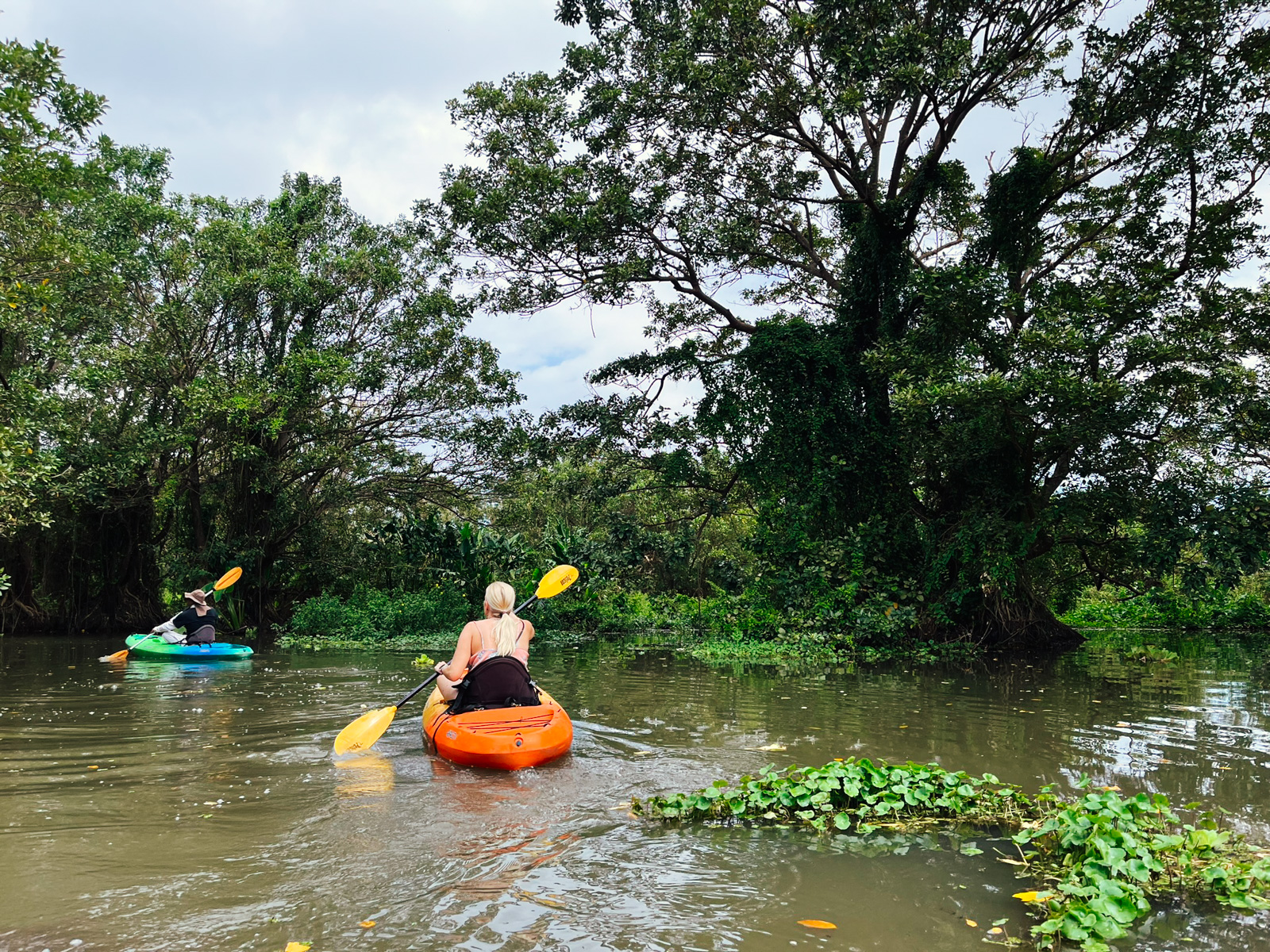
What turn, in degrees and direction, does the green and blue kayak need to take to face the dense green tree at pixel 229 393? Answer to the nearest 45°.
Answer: approximately 90° to its right

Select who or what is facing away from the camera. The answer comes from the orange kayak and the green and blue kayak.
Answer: the orange kayak

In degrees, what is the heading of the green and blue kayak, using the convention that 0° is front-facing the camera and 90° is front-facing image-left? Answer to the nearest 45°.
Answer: approximately 90°

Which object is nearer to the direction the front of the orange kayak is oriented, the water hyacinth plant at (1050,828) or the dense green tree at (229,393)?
the dense green tree

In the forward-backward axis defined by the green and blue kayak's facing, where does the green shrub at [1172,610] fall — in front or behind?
behind

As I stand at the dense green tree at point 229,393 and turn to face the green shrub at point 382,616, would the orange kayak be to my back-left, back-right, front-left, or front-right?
front-right

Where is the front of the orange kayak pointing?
away from the camera

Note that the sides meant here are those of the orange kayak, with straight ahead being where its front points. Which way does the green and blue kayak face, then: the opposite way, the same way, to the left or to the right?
to the left

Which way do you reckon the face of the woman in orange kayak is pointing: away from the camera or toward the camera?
away from the camera

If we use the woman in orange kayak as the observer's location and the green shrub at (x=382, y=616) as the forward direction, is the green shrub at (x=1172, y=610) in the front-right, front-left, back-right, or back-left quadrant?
front-right
